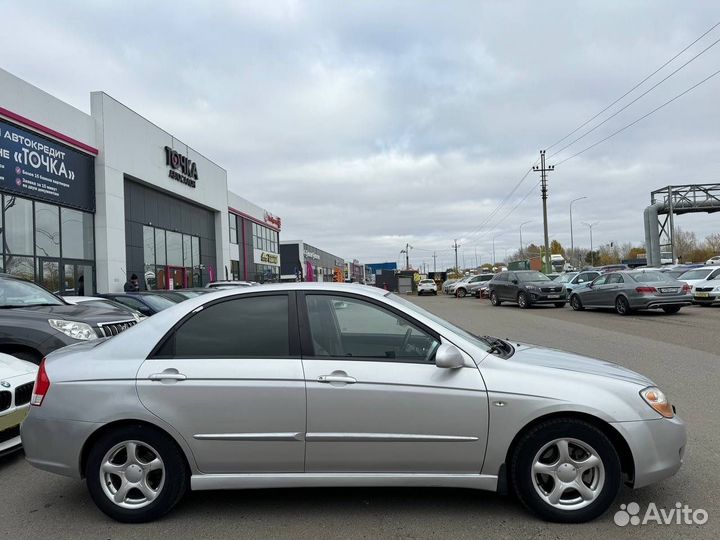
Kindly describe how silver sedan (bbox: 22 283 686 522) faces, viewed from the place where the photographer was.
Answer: facing to the right of the viewer

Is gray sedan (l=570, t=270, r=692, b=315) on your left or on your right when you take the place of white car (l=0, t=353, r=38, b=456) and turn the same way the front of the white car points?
on your left

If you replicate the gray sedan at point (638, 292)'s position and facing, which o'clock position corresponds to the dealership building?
The dealership building is roughly at 10 o'clock from the gray sedan.

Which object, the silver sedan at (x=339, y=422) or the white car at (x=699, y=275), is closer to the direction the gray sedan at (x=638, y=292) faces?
the white car

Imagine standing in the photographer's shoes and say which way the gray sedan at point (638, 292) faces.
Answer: facing away from the viewer and to the left of the viewer

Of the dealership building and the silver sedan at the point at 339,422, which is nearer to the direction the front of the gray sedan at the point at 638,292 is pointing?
the dealership building

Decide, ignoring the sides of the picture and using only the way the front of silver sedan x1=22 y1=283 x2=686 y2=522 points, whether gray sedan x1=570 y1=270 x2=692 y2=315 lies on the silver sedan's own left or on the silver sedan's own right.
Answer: on the silver sedan's own left

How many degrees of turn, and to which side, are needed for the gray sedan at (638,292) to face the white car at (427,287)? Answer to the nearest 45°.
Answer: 0° — it already faces it

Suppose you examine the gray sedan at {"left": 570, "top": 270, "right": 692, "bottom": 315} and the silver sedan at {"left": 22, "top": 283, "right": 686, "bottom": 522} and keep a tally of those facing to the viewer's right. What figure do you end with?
1

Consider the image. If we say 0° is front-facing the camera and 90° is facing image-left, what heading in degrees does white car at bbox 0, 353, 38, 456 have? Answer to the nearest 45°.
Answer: approximately 315°
